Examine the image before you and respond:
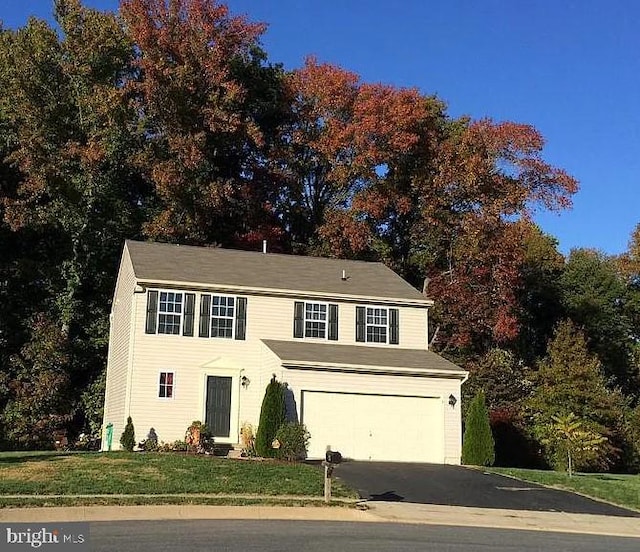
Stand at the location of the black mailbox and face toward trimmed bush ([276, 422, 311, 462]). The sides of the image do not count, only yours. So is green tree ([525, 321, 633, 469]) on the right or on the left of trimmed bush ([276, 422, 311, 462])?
right

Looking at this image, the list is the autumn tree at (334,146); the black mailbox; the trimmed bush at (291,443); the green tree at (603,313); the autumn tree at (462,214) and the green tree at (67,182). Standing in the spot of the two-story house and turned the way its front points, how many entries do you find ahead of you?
2

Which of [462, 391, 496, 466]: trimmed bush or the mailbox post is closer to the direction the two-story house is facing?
the mailbox post

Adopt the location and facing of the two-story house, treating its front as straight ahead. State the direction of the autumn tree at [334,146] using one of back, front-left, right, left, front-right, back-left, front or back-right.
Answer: back

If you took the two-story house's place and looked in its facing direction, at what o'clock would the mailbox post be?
The mailbox post is roughly at 12 o'clock from the two-story house.

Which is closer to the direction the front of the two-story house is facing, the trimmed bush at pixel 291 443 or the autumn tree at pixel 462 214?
the trimmed bush

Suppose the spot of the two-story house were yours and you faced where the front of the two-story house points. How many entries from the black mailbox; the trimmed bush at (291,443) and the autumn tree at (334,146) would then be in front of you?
2

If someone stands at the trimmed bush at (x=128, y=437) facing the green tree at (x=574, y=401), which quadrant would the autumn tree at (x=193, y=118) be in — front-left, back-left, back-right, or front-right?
front-left

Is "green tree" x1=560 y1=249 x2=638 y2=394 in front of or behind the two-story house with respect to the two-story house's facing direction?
behind

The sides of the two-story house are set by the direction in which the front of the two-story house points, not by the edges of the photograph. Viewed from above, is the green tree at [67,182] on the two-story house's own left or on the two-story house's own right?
on the two-story house's own right

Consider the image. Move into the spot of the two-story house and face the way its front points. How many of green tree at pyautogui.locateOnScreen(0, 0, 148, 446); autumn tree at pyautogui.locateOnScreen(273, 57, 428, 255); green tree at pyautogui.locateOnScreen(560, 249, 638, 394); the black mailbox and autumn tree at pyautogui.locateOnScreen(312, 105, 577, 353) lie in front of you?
1

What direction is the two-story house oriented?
toward the camera

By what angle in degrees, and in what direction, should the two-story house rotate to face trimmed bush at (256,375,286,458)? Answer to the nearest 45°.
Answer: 0° — it already faces it

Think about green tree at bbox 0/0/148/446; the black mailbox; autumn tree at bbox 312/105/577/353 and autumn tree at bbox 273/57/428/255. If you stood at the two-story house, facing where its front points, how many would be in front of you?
1

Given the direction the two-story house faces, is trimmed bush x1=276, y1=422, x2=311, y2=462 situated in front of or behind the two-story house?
in front

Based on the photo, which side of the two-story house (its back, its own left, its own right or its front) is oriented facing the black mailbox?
front

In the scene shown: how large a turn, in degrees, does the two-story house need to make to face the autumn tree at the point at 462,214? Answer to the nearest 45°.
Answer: approximately 135° to its left
